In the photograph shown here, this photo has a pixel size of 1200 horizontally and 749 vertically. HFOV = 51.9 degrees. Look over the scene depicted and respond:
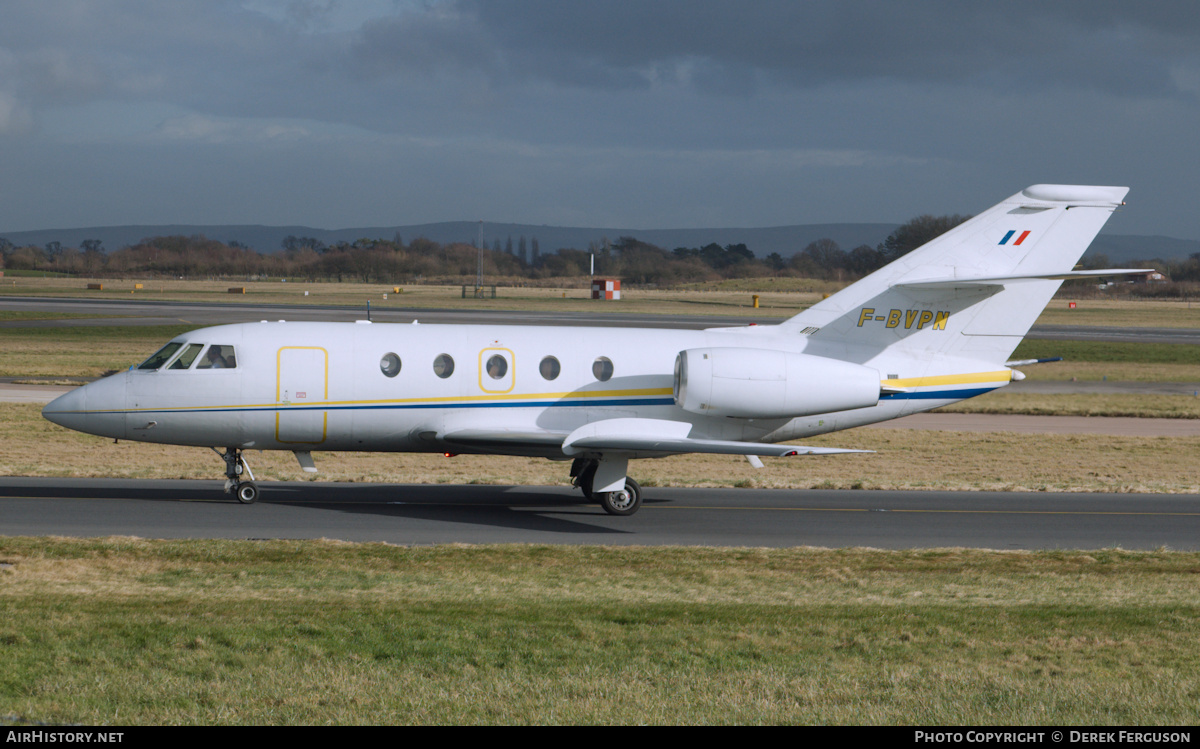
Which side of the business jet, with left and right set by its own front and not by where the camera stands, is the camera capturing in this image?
left
